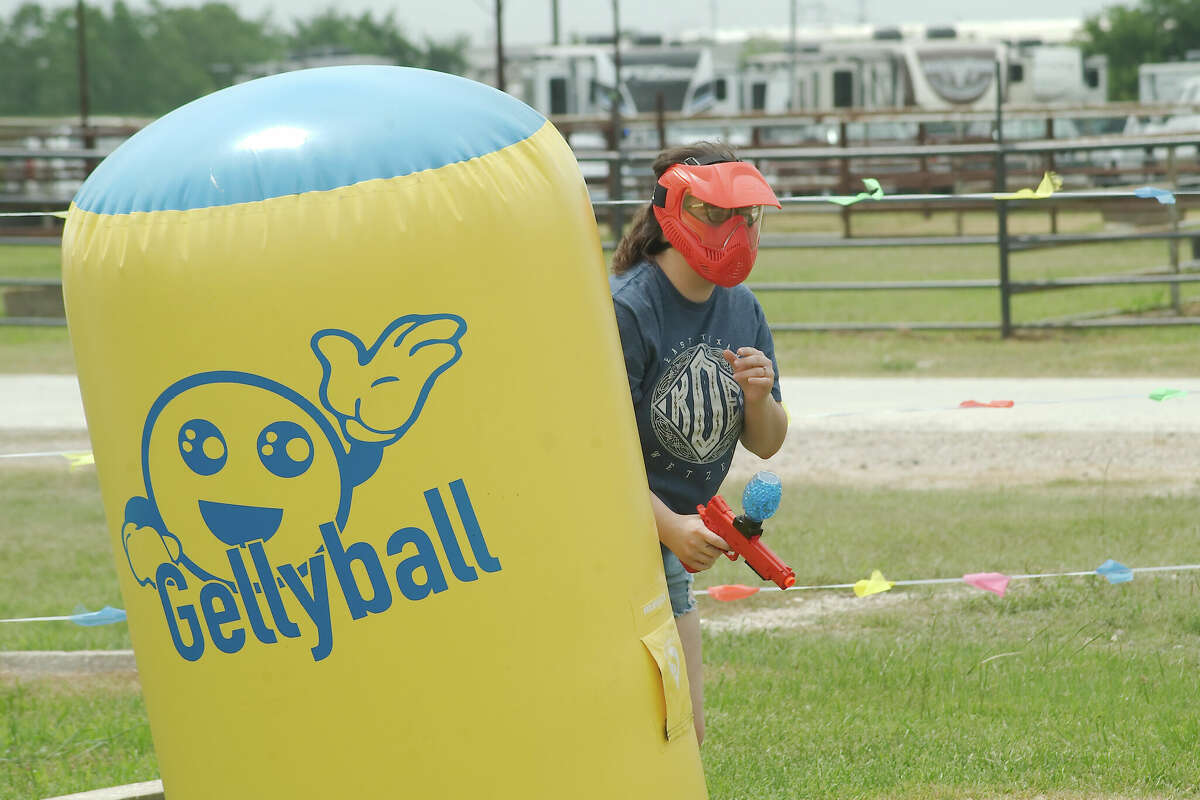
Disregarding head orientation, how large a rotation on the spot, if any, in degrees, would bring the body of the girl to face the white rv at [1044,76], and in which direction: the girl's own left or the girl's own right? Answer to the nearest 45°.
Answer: approximately 135° to the girl's own left

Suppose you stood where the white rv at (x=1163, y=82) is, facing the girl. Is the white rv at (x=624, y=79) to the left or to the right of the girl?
right

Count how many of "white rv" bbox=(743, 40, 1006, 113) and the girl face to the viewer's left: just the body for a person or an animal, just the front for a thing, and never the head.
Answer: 0

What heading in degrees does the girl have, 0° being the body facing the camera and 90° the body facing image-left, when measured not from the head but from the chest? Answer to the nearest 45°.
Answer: approximately 315°

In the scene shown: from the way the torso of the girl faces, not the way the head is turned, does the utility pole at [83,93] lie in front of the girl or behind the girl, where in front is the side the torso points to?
behind

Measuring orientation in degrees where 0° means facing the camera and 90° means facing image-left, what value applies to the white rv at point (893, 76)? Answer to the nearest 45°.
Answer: approximately 315°

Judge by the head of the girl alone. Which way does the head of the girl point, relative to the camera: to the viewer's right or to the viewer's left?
to the viewer's right

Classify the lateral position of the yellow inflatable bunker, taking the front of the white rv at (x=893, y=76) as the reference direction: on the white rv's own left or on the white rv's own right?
on the white rv's own right

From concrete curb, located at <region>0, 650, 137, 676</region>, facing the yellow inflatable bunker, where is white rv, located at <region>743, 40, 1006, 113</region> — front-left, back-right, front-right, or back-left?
back-left

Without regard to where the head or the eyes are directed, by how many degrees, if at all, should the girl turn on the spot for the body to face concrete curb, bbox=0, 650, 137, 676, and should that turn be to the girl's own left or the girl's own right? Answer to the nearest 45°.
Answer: approximately 180°
